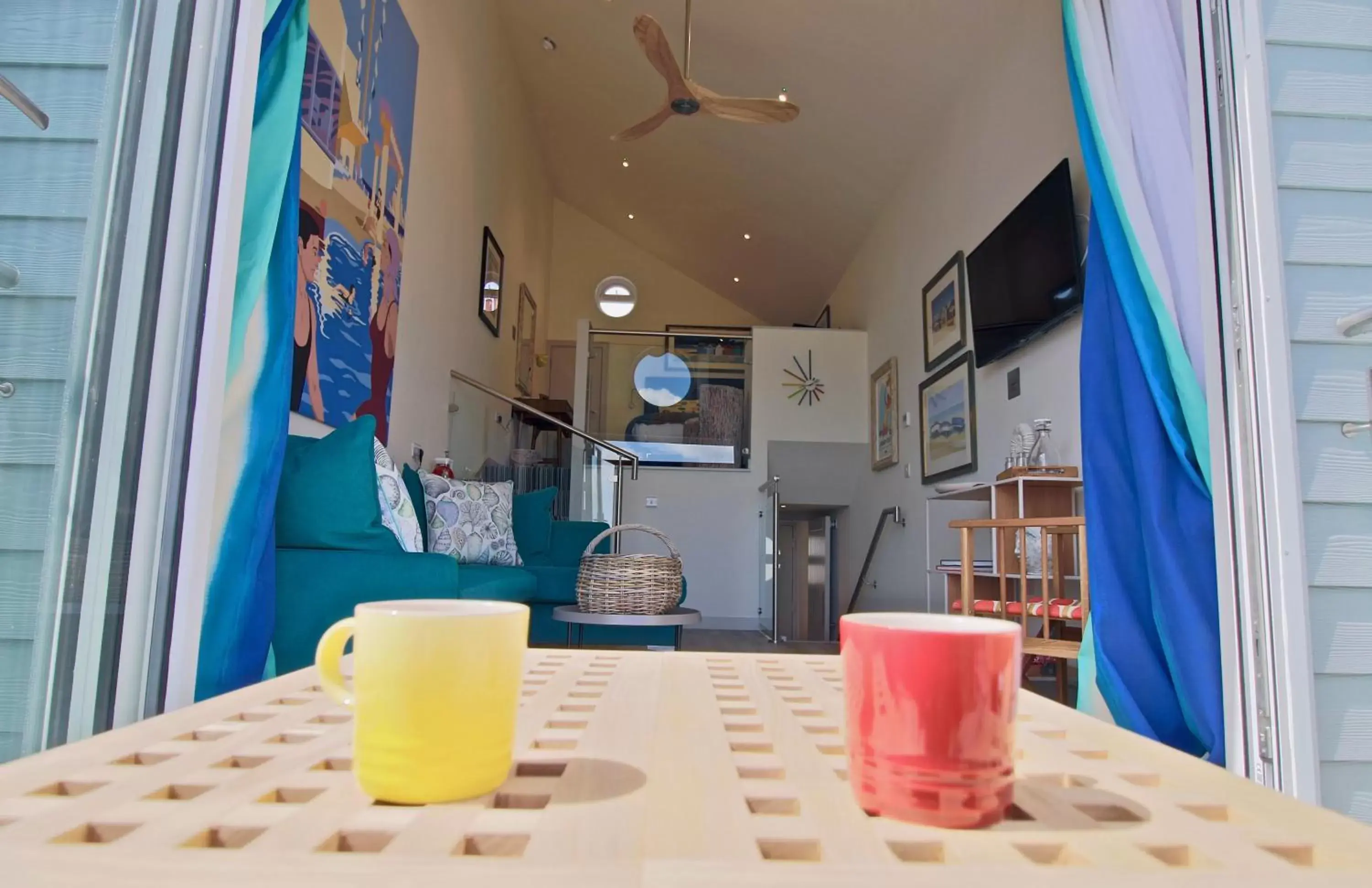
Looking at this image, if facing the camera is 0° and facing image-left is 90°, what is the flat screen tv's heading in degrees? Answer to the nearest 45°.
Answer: approximately 45°

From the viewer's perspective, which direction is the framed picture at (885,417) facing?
to the viewer's left

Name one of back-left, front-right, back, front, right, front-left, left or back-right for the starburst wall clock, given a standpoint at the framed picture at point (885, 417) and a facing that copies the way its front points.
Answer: front-right

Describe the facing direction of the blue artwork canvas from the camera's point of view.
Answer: facing the viewer and to the right of the viewer

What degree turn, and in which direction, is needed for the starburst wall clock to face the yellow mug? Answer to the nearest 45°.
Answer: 0° — it already faces it

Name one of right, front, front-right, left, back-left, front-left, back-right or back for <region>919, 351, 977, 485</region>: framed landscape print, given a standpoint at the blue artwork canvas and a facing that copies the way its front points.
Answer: front-left

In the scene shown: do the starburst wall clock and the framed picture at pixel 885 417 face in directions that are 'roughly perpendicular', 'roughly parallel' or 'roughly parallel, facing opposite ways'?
roughly perpendicular

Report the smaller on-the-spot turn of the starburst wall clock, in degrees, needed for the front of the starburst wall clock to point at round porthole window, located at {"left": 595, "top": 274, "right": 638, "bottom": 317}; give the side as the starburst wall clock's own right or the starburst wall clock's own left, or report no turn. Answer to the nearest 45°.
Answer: approximately 90° to the starburst wall clock's own right

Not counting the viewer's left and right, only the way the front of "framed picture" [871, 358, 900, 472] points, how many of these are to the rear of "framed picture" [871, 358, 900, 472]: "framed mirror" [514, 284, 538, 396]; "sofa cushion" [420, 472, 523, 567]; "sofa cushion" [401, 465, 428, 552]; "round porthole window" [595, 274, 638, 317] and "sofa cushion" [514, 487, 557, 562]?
0

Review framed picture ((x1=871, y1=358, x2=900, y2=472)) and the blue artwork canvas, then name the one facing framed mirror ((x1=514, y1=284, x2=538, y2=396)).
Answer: framed picture ((x1=871, y1=358, x2=900, y2=472))

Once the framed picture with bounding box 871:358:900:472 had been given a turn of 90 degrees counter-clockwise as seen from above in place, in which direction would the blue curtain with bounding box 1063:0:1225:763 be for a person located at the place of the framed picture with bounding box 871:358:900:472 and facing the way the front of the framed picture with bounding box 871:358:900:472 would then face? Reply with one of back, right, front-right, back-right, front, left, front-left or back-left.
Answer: front

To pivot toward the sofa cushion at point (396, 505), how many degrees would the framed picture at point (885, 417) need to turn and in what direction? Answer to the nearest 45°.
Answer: approximately 45° to its left

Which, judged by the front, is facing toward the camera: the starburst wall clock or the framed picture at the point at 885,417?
the starburst wall clock

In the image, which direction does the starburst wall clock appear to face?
toward the camera

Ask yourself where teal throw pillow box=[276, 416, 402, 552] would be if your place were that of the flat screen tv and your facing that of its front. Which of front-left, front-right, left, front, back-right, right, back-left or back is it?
front

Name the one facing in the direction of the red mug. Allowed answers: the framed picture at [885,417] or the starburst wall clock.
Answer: the starburst wall clock

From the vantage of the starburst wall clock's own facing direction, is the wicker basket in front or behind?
in front

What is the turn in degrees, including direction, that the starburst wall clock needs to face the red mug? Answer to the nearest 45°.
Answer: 0° — it already faces it
